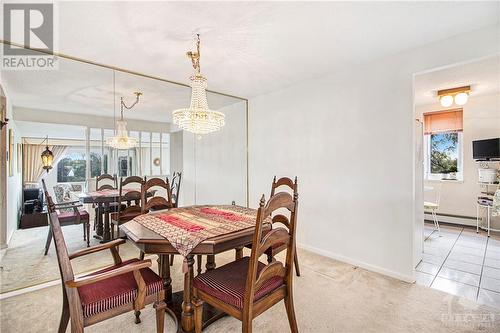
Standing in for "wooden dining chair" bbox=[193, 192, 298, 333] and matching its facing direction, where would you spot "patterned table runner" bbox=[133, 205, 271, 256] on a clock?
The patterned table runner is roughly at 12 o'clock from the wooden dining chair.

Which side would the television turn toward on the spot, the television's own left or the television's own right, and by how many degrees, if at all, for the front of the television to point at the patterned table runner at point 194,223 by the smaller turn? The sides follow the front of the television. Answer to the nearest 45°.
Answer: approximately 45° to the television's own left

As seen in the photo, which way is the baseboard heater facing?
toward the camera

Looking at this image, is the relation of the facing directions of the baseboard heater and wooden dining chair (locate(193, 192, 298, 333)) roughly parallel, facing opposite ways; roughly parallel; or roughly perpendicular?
roughly perpendicular

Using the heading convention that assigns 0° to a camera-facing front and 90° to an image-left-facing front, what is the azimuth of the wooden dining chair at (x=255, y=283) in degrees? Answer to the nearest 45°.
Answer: approximately 135°

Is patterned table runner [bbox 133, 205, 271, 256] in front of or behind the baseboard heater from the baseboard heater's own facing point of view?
in front

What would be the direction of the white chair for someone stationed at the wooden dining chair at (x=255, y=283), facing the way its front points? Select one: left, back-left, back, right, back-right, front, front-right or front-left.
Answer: right

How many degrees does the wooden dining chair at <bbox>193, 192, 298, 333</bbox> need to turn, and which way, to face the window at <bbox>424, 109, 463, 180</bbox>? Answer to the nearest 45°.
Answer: approximately 90° to its right

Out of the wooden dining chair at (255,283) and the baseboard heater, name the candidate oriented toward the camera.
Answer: the baseboard heater

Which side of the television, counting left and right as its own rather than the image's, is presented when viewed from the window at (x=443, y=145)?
right

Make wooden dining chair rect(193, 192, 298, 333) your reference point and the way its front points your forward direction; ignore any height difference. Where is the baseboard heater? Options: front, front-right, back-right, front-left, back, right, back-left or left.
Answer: right

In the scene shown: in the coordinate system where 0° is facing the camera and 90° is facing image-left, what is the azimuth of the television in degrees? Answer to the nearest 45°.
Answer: approximately 45°

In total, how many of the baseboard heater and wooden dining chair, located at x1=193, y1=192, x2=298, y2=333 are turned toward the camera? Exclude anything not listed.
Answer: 1
